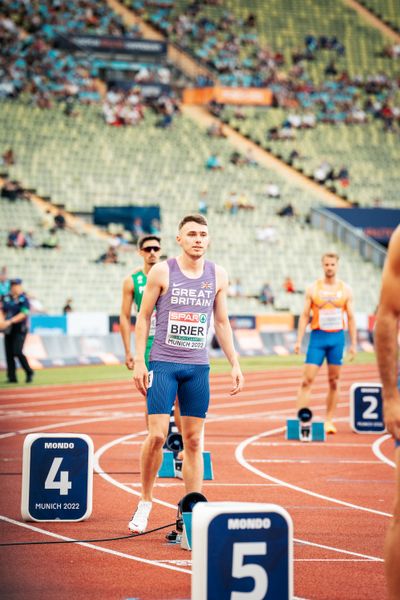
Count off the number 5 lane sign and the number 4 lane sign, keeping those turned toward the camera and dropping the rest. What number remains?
2

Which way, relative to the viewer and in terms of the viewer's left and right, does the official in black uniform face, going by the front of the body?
facing the viewer and to the left of the viewer

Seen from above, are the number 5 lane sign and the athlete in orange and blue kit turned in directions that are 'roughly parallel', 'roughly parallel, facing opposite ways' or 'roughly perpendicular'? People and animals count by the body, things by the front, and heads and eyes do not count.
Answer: roughly parallel

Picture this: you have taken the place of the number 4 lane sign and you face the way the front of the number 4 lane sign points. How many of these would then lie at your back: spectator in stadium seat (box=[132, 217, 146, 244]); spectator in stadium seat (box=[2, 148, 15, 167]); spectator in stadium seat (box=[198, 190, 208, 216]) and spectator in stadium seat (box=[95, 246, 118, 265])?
4

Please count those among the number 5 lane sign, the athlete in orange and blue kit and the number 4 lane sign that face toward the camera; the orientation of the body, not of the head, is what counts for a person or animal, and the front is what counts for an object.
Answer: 3

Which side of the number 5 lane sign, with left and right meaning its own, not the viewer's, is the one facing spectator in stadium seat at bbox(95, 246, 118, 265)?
back

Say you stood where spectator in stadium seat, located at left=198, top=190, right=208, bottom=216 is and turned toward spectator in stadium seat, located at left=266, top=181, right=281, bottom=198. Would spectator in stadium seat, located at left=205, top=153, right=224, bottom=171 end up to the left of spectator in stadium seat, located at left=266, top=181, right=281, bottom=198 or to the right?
left

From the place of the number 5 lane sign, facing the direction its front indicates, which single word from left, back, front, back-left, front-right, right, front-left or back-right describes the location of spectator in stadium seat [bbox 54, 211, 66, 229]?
back

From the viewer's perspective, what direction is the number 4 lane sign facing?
toward the camera

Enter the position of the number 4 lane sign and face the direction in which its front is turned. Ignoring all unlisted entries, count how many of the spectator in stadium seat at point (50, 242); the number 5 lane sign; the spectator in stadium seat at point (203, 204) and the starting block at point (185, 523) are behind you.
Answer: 2

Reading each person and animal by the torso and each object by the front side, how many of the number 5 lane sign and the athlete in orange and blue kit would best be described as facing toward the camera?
2

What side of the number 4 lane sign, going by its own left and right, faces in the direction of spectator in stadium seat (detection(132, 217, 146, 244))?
back

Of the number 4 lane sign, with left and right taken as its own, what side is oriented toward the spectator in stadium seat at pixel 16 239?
back

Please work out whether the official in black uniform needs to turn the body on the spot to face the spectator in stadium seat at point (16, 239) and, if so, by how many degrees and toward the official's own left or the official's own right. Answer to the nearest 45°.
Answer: approximately 135° to the official's own right
